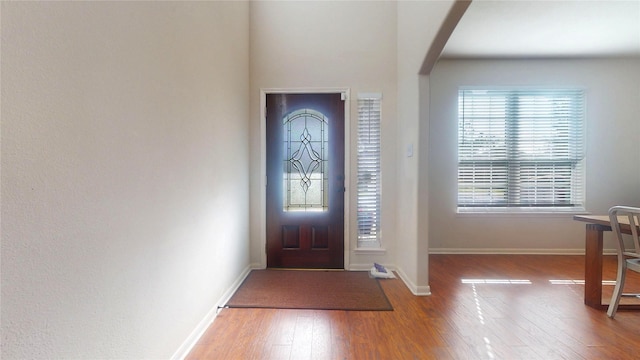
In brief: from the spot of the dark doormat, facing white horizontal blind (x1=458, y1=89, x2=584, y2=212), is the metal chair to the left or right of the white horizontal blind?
right

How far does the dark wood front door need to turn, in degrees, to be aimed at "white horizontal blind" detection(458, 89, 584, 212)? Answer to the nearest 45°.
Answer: approximately 90° to its left

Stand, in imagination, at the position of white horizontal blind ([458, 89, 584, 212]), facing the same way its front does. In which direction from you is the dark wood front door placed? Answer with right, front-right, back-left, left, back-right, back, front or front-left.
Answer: front-right

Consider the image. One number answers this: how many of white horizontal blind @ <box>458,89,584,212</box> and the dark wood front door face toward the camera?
2

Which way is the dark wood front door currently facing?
toward the camera

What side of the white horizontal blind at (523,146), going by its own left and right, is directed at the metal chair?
front

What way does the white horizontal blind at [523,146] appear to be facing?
toward the camera

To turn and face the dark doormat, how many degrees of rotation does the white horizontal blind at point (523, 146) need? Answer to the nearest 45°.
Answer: approximately 45° to its right

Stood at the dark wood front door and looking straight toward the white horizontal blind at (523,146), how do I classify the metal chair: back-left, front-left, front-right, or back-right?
front-right
